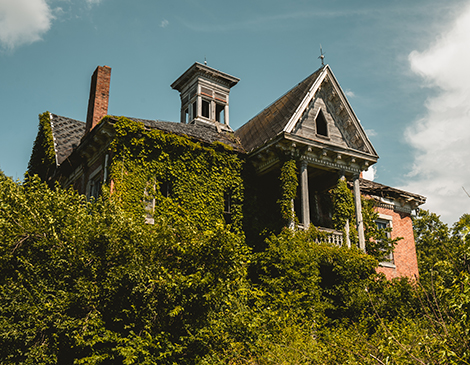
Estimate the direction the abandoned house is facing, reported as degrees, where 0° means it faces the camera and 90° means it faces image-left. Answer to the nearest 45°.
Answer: approximately 315°
